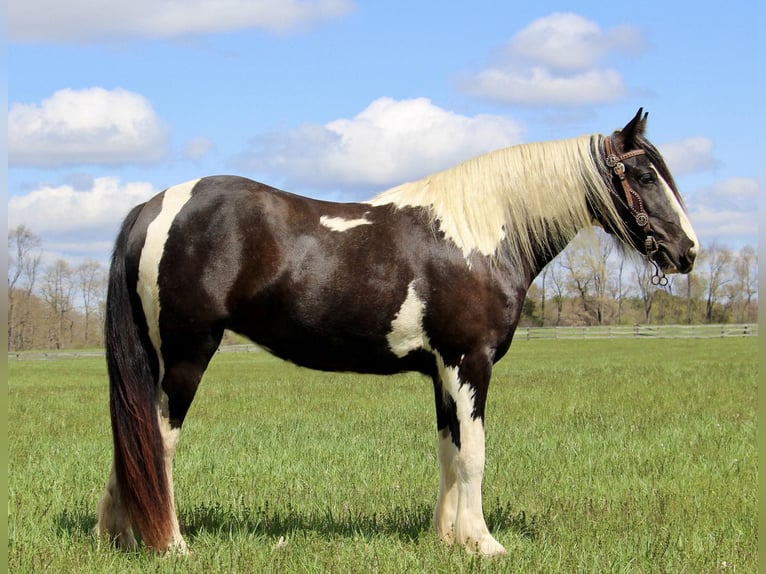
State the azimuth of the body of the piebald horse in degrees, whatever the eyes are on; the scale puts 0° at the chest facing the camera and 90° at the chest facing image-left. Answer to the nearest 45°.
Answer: approximately 270°
